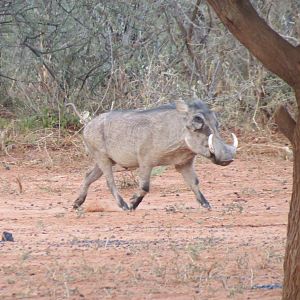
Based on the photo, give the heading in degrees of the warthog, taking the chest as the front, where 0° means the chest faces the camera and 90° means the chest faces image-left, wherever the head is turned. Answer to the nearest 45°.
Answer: approximately 270°

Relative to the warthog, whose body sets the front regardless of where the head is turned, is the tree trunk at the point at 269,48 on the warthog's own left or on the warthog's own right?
on the warthog's own right
